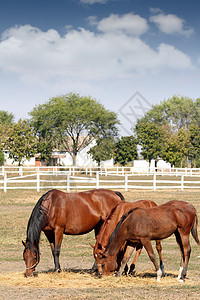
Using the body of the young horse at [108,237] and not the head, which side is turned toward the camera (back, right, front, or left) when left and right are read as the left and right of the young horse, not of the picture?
left

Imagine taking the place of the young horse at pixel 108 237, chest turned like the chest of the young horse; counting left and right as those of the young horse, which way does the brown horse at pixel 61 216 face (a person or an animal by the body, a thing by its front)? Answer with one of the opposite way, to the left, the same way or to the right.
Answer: the same way

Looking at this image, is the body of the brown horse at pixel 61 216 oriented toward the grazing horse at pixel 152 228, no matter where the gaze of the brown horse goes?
no

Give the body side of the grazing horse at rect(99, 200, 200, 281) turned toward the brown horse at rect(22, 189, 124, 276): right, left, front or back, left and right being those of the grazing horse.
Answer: front

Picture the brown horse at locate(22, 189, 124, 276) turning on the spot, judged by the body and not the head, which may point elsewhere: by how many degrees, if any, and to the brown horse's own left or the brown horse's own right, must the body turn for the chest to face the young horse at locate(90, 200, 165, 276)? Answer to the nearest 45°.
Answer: approximately 135° to the brown horse's own left

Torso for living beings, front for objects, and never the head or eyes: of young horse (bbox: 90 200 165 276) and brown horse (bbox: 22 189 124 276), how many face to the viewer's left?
2

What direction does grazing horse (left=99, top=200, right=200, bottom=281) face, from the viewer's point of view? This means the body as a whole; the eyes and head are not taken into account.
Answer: to the viewer's left

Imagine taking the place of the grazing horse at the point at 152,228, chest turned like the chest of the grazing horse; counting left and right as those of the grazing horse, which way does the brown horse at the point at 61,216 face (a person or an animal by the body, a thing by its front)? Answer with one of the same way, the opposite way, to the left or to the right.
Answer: the same way

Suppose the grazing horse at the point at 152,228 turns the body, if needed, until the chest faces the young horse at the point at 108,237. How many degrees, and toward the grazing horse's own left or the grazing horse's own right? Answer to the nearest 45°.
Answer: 0° — it already faces it

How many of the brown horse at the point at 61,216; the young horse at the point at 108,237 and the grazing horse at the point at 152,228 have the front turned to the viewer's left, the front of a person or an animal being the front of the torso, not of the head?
3

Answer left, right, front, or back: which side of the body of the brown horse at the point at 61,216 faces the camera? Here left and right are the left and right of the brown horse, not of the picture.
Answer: left

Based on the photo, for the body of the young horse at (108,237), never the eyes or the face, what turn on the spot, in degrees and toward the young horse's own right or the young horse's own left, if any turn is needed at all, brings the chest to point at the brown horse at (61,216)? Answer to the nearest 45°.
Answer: approximately 45° to the young horse's own right

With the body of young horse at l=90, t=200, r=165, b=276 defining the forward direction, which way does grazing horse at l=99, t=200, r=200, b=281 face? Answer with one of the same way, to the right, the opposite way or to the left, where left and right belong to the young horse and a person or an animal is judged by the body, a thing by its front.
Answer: the same way

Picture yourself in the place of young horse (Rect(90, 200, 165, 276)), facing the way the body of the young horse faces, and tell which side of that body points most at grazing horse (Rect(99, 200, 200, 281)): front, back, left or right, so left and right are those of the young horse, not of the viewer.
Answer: left
